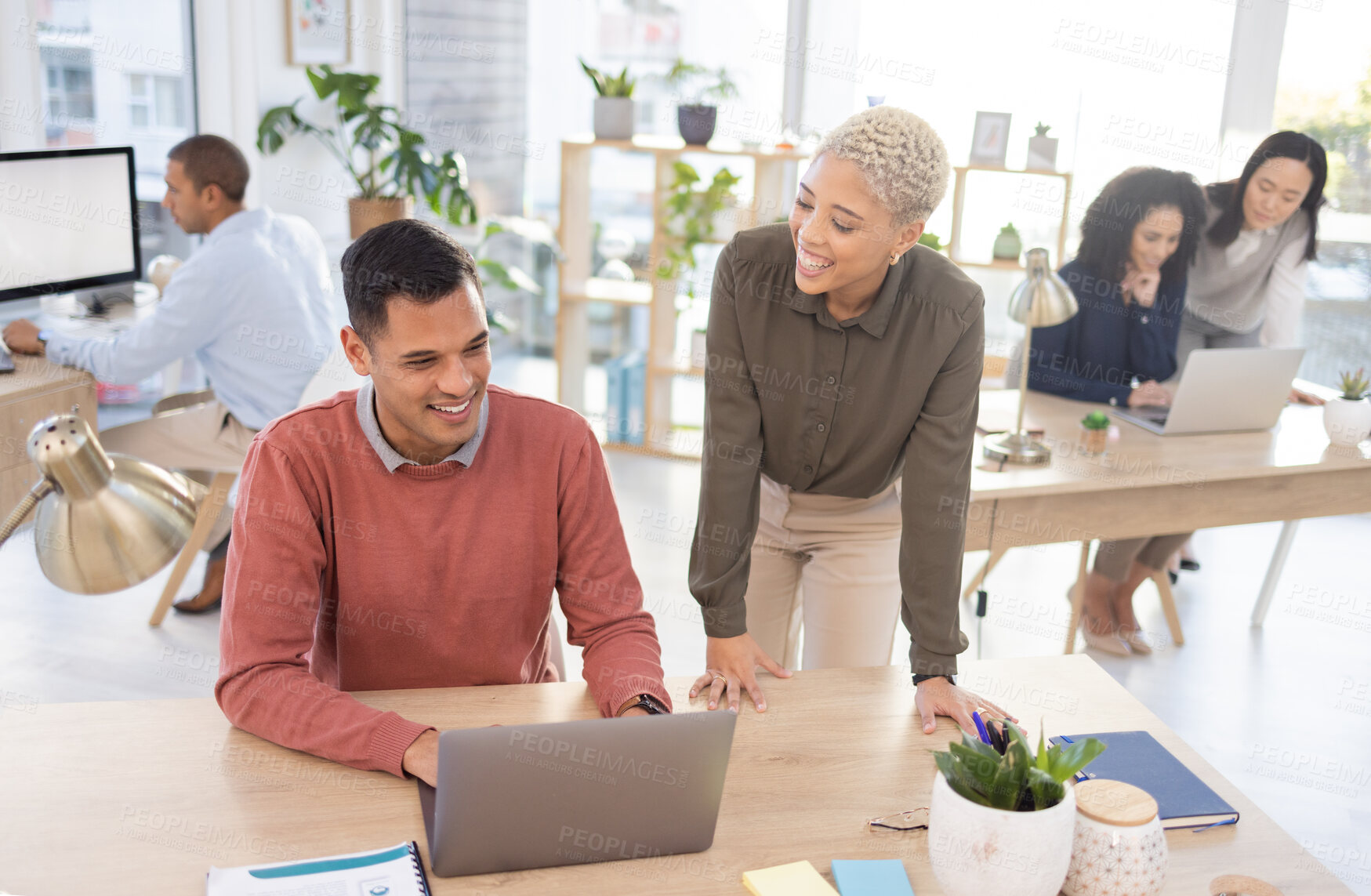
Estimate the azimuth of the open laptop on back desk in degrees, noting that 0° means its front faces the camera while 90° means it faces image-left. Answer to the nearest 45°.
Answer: approximately 135°

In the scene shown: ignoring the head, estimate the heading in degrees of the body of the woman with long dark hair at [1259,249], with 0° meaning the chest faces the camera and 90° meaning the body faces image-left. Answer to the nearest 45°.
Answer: approximately 0°

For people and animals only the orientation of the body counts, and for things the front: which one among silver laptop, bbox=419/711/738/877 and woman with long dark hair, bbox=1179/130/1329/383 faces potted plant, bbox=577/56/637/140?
the silver laptop

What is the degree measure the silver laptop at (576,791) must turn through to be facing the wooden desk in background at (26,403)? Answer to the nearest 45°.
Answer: approximately 45° to its left

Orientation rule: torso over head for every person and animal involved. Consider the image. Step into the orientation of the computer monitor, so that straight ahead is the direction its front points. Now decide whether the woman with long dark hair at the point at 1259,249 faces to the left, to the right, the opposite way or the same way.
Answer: to the right

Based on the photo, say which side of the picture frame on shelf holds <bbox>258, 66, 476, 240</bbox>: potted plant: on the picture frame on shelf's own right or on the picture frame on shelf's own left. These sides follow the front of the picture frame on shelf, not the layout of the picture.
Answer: on the picture frame on shelf's own right

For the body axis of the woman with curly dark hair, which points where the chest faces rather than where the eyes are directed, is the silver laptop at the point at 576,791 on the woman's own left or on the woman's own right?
on the woman's own right

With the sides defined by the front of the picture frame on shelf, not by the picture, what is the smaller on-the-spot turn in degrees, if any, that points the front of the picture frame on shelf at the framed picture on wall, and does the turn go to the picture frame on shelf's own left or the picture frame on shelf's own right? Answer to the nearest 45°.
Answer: approximately 90° to the picture frame on shelf's own right
